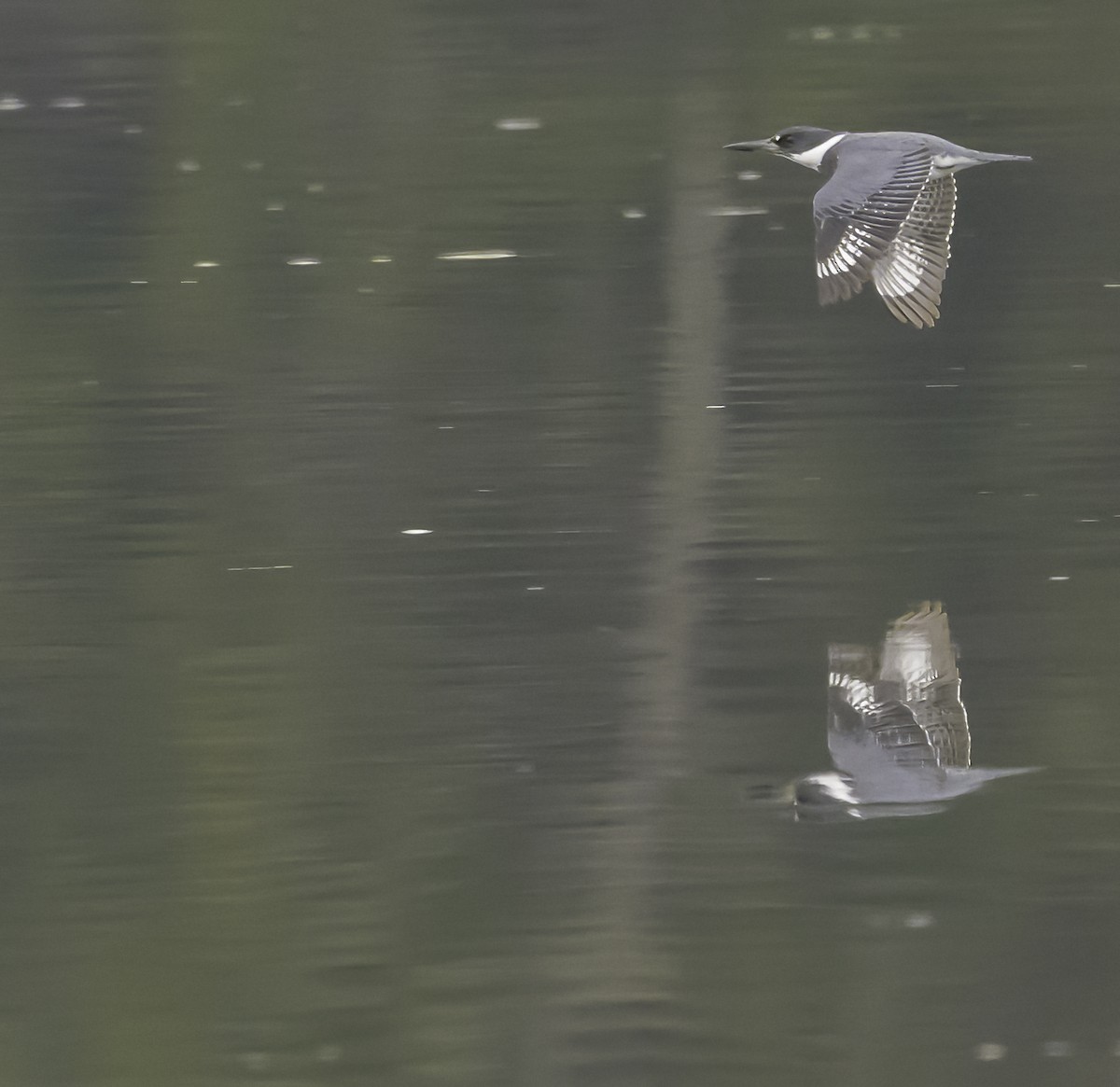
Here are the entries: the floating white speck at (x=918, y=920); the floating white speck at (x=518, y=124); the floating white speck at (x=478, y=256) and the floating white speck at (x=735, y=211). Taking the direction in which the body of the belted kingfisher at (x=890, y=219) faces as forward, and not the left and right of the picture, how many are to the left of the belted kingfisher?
1

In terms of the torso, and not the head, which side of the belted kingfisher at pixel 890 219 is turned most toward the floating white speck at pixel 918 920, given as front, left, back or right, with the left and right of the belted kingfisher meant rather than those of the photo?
left

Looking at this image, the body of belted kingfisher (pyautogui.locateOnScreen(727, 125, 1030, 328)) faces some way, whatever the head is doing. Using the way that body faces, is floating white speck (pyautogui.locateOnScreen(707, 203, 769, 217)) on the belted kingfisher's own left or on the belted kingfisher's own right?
on the belted kingfisher's own right

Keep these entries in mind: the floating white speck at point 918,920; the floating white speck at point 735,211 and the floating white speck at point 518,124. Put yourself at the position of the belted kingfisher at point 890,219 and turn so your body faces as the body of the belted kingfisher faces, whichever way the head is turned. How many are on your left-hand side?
1

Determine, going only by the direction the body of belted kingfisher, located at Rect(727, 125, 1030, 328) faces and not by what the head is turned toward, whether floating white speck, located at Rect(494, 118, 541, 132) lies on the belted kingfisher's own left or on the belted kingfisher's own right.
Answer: on the belted kingfisher's own right

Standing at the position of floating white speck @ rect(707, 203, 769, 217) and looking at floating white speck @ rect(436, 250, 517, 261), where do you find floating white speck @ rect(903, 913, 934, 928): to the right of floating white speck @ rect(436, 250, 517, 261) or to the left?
left

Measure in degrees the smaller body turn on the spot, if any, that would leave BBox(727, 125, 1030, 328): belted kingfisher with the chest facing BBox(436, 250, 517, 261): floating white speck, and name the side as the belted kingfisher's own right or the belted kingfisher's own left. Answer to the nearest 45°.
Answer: approximately 45° to the belted kingfisher's own right

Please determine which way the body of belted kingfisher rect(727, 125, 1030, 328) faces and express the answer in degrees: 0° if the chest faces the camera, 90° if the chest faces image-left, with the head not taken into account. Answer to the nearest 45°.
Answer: approximately 90°
